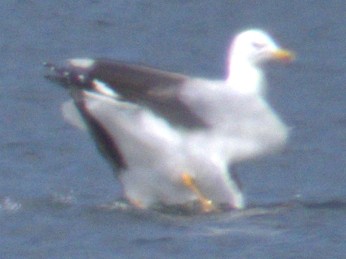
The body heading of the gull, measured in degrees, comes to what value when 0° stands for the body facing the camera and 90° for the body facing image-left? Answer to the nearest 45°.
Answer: approximately 270°
